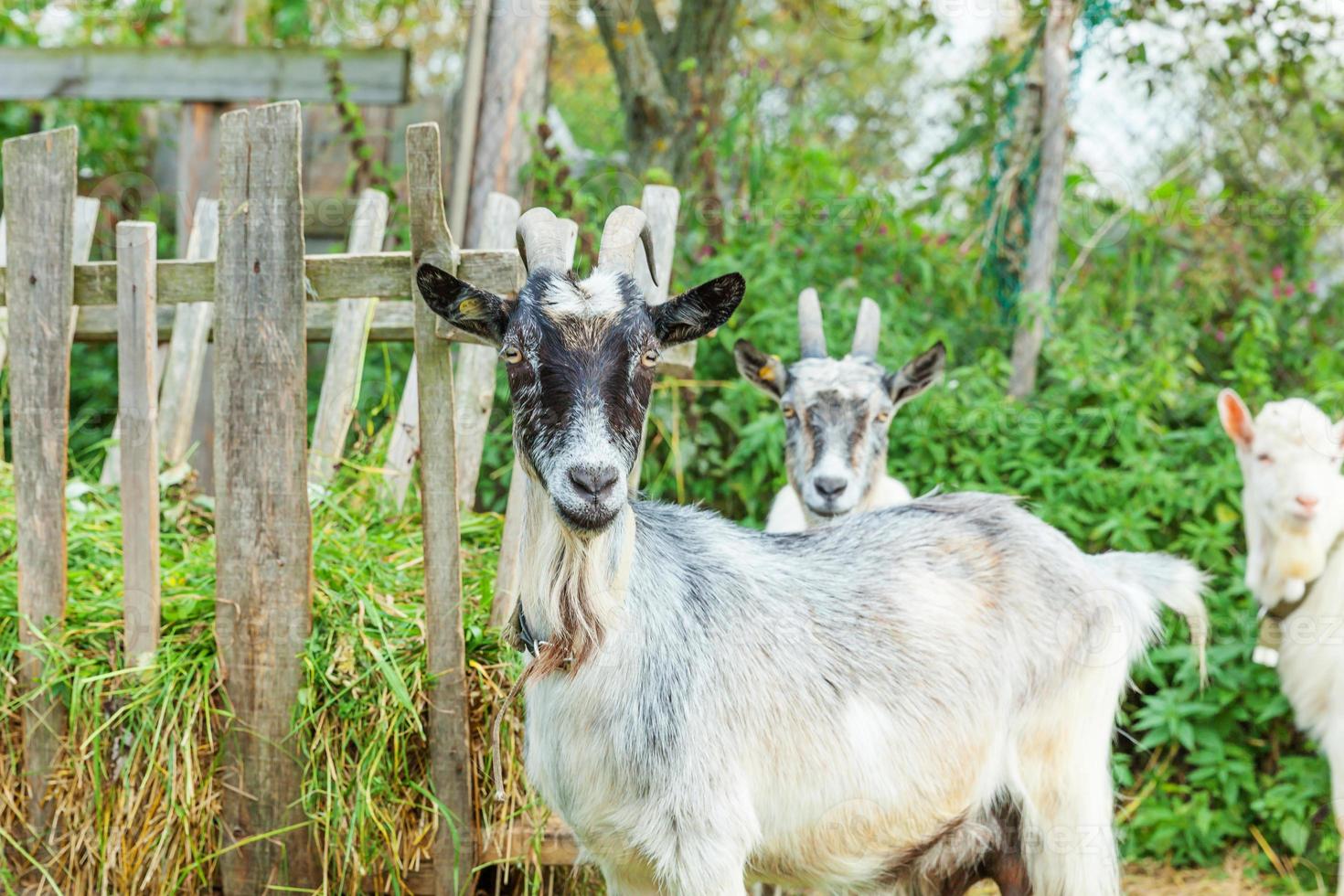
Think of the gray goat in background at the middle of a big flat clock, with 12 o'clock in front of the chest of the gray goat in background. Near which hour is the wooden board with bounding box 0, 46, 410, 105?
The wooden board is roughly at 4 o'clock from the gray goat in background.

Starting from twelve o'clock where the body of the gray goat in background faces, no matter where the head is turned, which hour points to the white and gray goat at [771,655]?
The white and gray goat is roughly at 12 o'clock from the gray goat in background.

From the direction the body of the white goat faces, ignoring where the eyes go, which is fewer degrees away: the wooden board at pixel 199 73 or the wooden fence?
the wooden fence

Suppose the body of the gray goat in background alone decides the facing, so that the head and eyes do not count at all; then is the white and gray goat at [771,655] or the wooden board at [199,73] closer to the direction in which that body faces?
the white and gray goat

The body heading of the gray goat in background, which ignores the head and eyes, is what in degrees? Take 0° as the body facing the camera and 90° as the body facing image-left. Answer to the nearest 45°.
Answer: approximately 0°

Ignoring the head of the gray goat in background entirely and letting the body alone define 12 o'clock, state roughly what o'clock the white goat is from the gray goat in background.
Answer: The white goat is roughly at 9 o'clock from the gray goat in background.

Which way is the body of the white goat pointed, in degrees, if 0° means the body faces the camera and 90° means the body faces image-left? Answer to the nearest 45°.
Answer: approximately 45°
